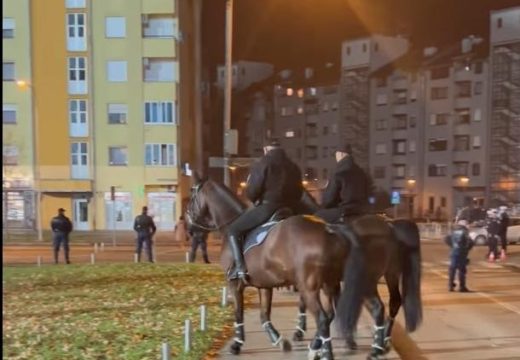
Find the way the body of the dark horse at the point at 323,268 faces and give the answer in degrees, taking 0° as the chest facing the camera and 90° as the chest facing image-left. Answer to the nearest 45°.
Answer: approximately 135°

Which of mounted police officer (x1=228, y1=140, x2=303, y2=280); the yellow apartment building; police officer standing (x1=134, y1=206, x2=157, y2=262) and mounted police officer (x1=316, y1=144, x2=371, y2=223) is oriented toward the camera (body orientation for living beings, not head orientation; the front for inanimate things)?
the yellow apartment building

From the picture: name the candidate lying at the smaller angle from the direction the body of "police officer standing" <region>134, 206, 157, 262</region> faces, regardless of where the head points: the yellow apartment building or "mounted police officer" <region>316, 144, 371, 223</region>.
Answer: the yellow apartment building

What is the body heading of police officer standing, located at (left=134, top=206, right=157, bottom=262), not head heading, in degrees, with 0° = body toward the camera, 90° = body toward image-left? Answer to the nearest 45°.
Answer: approximately 180°

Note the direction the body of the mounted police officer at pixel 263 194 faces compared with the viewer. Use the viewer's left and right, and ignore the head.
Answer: facing away from the viewer and to the left of the viewer

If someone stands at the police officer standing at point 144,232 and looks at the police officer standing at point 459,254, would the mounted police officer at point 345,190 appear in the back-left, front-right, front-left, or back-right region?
front-right

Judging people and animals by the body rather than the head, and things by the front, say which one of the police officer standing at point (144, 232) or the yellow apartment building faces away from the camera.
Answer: the police officer standing

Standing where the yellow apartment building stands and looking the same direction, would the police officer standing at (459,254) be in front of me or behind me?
in front

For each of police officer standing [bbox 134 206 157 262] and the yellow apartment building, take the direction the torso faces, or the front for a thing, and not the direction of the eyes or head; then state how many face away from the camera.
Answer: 1

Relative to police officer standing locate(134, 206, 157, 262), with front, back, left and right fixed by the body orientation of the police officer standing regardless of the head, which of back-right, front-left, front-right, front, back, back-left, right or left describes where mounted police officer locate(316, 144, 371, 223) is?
back

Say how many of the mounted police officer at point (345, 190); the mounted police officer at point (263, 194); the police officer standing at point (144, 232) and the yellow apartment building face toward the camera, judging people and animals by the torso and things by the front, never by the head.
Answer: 1

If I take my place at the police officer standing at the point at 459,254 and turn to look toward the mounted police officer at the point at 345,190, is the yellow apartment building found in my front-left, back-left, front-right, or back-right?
back-right

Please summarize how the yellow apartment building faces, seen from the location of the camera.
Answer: facing the viewer

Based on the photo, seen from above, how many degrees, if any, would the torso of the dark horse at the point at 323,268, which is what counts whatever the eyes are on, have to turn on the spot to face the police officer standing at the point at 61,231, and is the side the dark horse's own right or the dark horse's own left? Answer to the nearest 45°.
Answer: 0° — it already faces them
